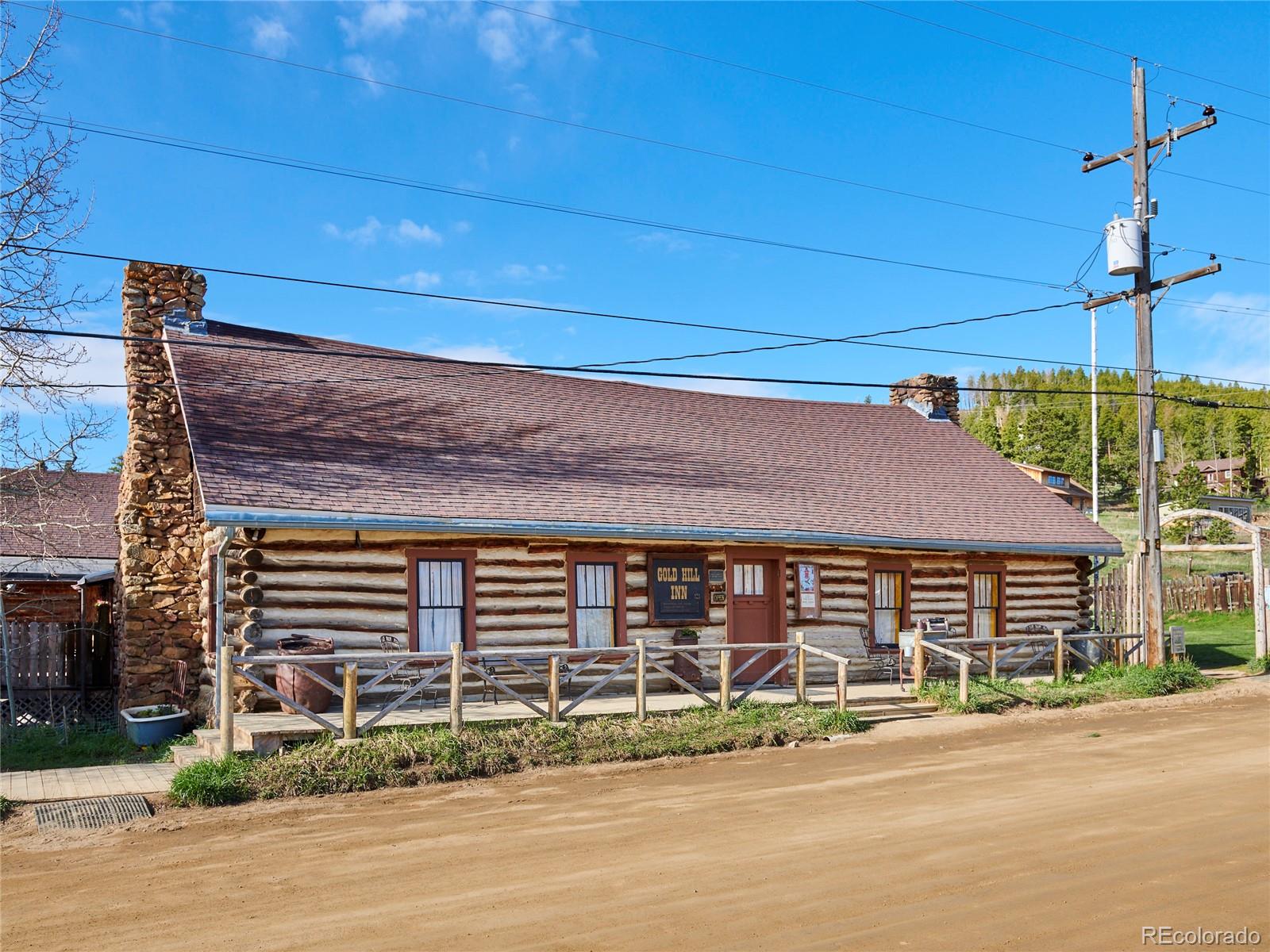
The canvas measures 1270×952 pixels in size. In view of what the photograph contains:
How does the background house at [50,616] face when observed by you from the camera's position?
facing the viewer

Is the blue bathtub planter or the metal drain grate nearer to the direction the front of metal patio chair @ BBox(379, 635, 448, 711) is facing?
the metal drain grate

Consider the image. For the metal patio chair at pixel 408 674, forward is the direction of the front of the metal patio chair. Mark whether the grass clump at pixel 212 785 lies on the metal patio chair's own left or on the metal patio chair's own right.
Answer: on the metal patio chair's own right

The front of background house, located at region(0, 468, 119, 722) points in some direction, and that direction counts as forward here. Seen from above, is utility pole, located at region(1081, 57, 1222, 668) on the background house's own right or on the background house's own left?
on the background house's own left

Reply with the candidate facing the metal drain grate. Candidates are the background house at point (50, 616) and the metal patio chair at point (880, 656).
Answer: the background house

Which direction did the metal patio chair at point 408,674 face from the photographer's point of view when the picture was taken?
facing the viewer and to the right of the viewer

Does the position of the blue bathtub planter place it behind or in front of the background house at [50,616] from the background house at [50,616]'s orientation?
in front

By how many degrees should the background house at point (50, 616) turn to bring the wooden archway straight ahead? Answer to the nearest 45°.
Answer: approximately 90° to its left

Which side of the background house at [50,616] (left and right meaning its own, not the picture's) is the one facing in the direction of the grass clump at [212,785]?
front

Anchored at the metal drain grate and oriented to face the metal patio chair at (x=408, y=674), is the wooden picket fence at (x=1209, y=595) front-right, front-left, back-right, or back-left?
front-right

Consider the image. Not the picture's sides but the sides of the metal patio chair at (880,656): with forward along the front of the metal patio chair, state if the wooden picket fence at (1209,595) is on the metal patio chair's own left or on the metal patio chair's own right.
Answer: on the metal patio chair's own left
